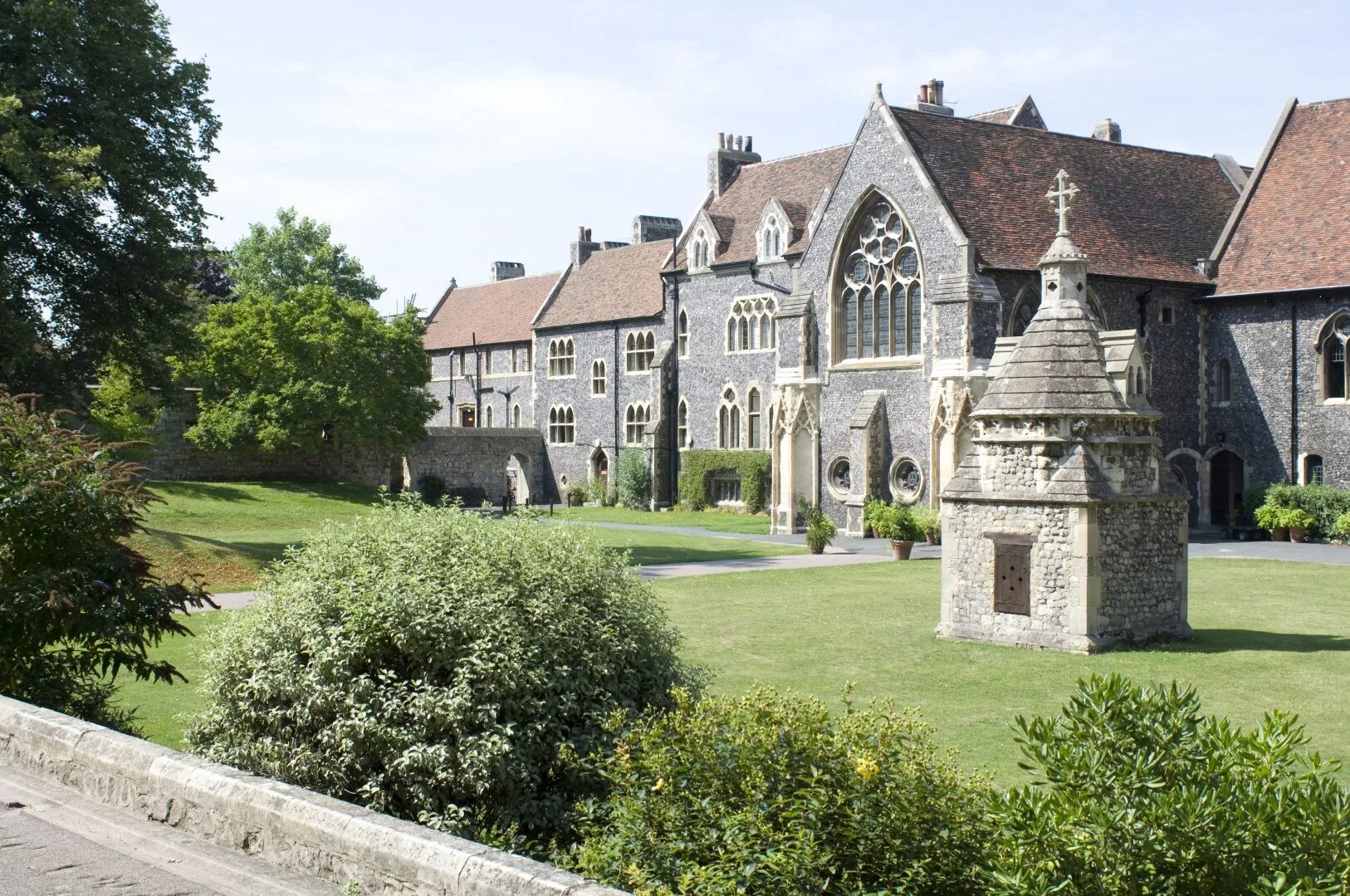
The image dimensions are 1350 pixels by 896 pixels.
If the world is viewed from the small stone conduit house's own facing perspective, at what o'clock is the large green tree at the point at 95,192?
The large green tree is roughly at 2 o'clock from the small stone conduit house.

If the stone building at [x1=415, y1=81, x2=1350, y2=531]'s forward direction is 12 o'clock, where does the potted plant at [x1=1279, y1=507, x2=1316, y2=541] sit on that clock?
The potted plant is roughly at 8 o'clock from the stone building.

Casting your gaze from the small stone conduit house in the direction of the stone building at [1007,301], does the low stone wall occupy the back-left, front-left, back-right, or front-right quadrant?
back-left

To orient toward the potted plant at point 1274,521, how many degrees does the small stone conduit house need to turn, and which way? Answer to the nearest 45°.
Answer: approximately 135° to its right

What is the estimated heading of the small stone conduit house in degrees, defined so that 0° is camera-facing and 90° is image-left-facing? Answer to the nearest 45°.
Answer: approximately 45°

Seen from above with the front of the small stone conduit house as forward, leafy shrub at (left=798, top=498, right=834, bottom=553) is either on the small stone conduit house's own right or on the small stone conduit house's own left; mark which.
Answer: on the small stone conduit house's own right

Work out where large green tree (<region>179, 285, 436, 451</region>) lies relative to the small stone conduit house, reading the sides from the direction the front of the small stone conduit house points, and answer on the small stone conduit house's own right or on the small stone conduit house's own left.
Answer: on the small stone conduit house's own right

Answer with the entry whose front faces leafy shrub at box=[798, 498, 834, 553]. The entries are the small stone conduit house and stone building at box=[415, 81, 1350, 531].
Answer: the stone building

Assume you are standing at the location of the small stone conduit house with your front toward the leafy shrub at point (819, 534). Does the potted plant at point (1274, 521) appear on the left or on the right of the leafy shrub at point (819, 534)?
right

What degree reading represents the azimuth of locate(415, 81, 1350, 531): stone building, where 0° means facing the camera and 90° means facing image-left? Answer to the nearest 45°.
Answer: approximately 45°
